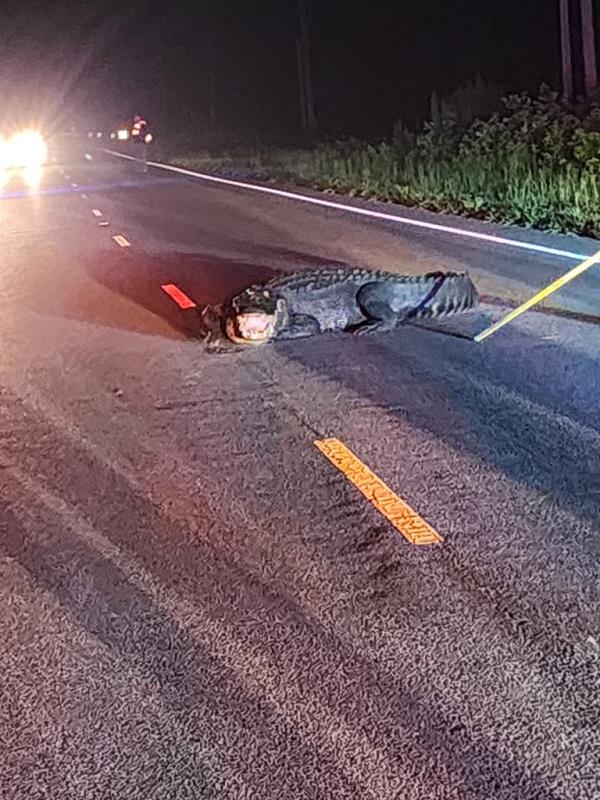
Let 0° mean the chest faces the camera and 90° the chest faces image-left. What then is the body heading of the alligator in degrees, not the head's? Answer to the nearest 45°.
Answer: approximately 45°

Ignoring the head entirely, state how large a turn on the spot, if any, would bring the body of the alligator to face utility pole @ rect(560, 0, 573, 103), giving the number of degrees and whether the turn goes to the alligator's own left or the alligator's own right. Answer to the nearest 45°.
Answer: approximately 135° to the alligator's own right

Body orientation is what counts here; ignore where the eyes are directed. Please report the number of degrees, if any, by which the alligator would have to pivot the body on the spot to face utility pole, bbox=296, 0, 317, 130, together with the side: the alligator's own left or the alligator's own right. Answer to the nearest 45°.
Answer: approximately 135° to the alligator's own right

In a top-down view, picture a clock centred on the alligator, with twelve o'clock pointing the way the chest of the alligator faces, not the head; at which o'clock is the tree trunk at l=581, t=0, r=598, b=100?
The tree trunk is roughly at 5 o'clock from the alligator.
